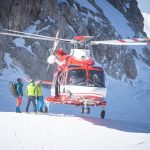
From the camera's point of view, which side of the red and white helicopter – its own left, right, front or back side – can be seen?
front

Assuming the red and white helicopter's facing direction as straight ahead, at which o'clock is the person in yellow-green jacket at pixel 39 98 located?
The person in yellow-green jacket is roughly at 4 o'clock from the red and white helicopter.
